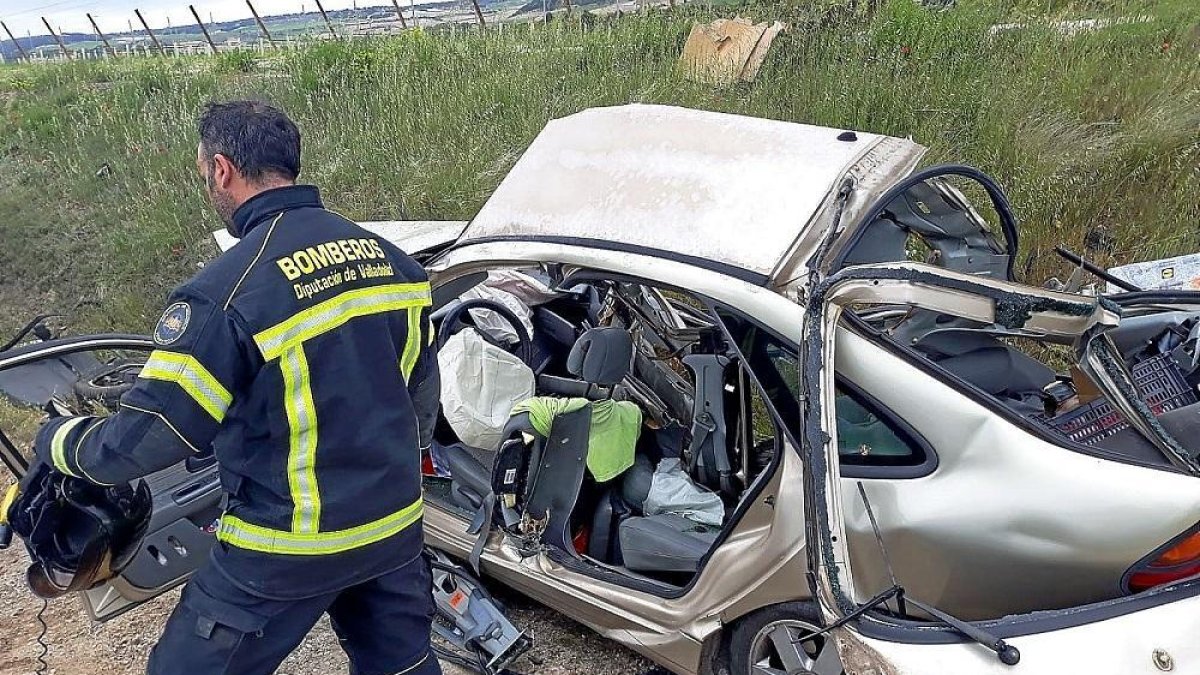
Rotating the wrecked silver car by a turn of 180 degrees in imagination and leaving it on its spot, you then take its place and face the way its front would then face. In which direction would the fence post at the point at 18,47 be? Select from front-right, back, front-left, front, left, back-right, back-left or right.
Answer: back

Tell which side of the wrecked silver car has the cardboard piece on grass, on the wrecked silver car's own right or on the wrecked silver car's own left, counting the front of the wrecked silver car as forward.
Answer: on the wrecked silver car's own right

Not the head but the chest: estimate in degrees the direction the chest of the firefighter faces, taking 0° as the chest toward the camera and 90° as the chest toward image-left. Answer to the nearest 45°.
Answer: approximately 135°

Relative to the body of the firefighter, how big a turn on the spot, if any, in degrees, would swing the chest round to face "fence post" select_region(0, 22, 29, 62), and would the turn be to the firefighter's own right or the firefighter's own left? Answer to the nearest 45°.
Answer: approximately 45° to the firefighter's own right

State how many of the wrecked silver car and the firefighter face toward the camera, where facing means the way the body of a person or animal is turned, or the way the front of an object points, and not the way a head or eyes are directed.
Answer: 0

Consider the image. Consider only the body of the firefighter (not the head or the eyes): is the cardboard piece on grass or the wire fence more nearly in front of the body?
the wire fence

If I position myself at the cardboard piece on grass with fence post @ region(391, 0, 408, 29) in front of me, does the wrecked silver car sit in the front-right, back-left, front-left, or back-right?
back-left

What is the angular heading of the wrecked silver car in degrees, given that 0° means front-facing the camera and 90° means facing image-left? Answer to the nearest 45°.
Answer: approximately 135°

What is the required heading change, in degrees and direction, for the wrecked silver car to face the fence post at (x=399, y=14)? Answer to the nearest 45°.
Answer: approximately 45° to its right

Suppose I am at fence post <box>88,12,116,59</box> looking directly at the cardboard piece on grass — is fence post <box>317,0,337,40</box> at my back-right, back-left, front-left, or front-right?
front-left
